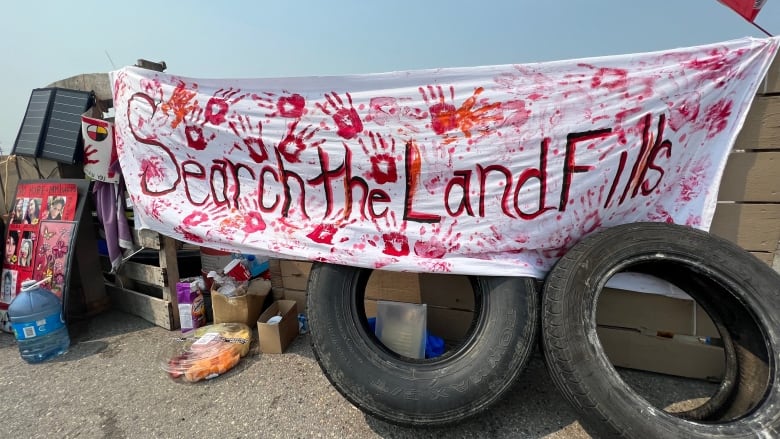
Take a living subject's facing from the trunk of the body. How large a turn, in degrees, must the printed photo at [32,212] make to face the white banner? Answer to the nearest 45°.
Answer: approximately 45° to its left

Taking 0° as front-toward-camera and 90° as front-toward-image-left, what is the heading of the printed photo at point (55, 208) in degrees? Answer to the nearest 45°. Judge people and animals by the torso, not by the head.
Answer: approximately 0°

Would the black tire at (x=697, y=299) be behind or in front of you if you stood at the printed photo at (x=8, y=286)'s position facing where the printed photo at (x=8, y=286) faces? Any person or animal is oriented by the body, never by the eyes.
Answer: in front

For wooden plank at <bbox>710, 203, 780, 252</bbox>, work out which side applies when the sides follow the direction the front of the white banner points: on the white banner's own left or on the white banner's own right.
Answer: on the white banner's own left

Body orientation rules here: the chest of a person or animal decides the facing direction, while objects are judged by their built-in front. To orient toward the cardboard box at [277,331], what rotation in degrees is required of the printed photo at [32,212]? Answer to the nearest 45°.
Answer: approximately 45° to its left

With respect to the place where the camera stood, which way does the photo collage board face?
facing the viewer

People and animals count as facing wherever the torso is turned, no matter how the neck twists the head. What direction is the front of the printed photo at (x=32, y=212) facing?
toward the camera

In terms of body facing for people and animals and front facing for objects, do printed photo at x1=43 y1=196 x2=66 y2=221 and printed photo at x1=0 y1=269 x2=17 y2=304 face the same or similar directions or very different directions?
same or similar directions

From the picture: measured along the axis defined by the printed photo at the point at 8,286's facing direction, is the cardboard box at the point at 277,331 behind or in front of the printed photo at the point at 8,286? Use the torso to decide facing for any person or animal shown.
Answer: in front

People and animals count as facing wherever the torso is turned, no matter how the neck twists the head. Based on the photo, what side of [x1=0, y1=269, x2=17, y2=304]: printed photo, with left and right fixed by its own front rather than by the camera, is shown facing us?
front

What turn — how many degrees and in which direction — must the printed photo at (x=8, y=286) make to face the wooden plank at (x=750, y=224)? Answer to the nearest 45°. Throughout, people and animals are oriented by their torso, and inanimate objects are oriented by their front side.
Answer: approximately 45° to its left
